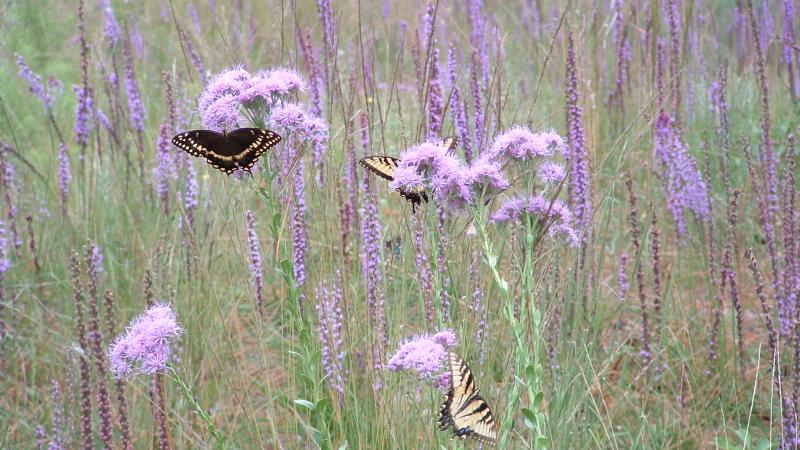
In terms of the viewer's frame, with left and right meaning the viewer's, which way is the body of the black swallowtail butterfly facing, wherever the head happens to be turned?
facing away from the viewer

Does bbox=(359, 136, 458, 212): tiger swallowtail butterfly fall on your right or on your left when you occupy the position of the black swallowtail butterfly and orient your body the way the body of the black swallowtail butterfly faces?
on your right

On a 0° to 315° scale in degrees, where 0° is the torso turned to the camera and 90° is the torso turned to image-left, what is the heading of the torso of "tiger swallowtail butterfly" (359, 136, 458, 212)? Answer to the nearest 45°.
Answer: approximately 180°

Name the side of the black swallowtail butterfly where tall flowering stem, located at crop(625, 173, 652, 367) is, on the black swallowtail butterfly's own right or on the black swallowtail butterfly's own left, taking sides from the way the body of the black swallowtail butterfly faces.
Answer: on the black swallowtail butterfly's own right
